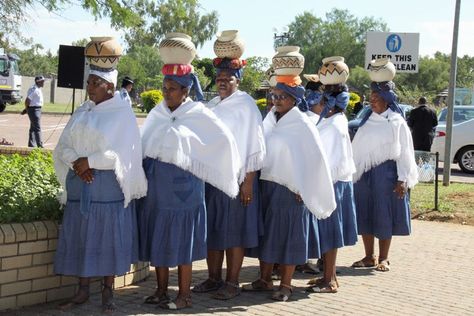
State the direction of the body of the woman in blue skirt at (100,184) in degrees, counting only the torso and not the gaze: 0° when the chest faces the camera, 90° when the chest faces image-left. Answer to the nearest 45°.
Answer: approximately 45°

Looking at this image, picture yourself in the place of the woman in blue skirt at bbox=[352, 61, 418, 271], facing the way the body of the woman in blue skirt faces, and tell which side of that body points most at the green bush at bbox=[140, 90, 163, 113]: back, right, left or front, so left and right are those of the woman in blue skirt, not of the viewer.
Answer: right

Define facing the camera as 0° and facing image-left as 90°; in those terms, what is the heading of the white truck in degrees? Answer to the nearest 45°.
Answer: approximately 315°

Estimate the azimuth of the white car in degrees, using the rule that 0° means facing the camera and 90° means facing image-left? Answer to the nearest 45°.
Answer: approximately 270°

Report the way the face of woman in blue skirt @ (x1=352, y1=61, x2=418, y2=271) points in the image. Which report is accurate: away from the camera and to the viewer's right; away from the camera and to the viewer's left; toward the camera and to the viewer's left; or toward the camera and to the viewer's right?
toward the camera and to the viewer's left
